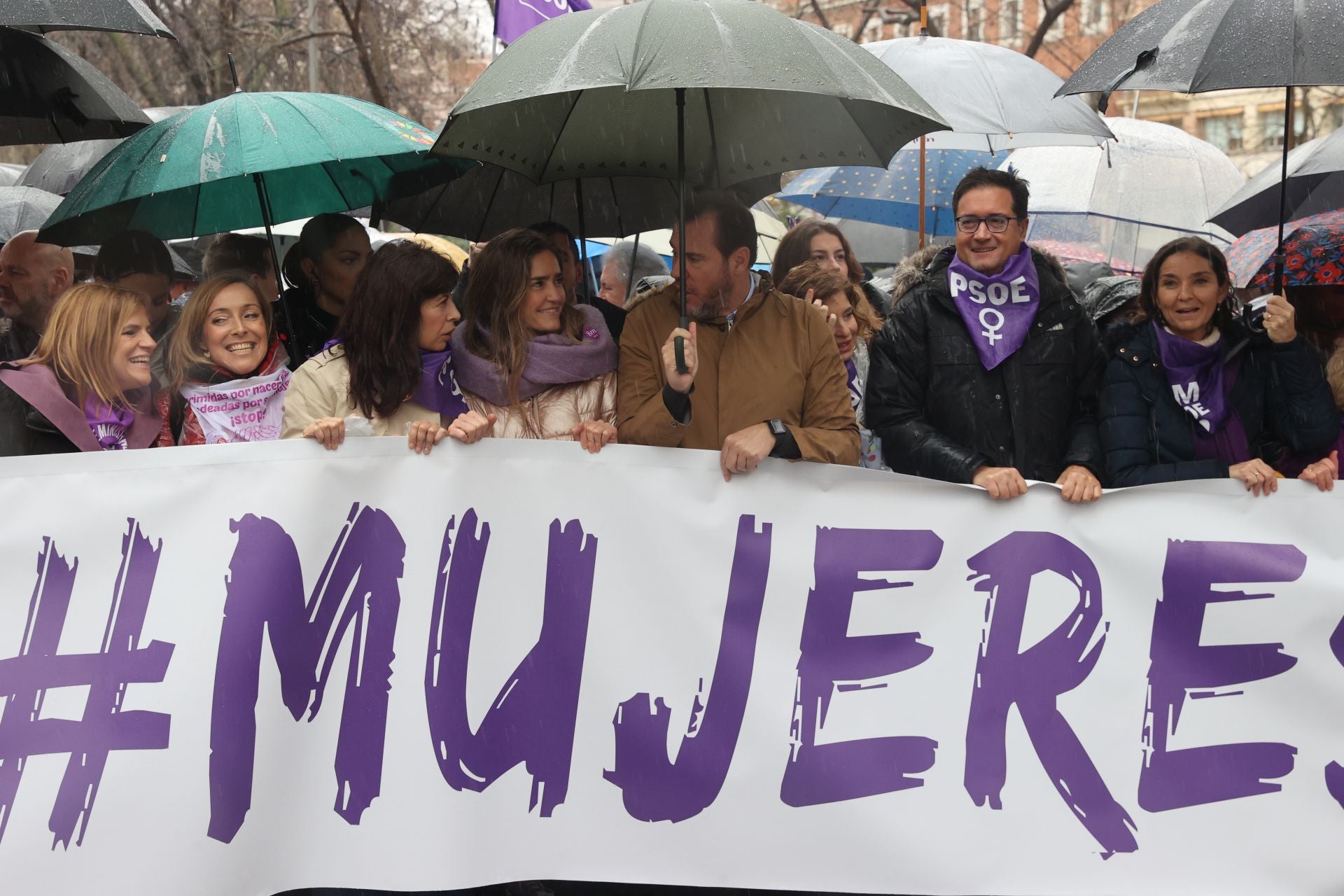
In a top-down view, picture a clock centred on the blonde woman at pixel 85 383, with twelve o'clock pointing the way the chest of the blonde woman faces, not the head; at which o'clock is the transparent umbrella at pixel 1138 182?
The transparent umbrella is roughly at 10 o'clock from the blonde woman.

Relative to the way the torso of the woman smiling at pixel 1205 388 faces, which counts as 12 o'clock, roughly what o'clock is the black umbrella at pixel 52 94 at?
The black umbrella is roughly at 3 o'clock from the woman smiling.

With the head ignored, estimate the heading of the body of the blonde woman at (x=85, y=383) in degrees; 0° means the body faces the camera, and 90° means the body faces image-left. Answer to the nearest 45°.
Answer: approximately 315°

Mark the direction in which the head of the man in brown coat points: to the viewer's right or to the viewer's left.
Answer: to the viewer's left

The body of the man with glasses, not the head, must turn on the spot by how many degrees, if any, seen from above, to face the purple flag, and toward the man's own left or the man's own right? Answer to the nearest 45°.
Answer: approximately 135° to the man's own right

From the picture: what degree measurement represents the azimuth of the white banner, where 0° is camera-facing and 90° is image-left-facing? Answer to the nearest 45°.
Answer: approximately 0°

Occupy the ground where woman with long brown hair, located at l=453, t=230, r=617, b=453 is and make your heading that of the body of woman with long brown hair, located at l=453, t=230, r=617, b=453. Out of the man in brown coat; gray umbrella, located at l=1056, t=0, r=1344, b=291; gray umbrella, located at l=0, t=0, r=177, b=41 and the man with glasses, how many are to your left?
3

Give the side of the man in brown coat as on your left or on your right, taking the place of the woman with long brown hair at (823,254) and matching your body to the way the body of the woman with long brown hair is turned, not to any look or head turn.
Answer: on your right

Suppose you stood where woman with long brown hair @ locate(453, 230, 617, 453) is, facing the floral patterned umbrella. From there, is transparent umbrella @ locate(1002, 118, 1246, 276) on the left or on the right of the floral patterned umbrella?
left

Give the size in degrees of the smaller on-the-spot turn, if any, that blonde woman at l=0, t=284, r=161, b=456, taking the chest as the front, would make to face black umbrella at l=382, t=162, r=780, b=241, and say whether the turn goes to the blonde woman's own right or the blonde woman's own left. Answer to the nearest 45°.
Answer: approximately 90° to the blonde woman's own left

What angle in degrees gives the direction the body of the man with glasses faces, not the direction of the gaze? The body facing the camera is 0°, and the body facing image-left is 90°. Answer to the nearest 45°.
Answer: approximately 0°
